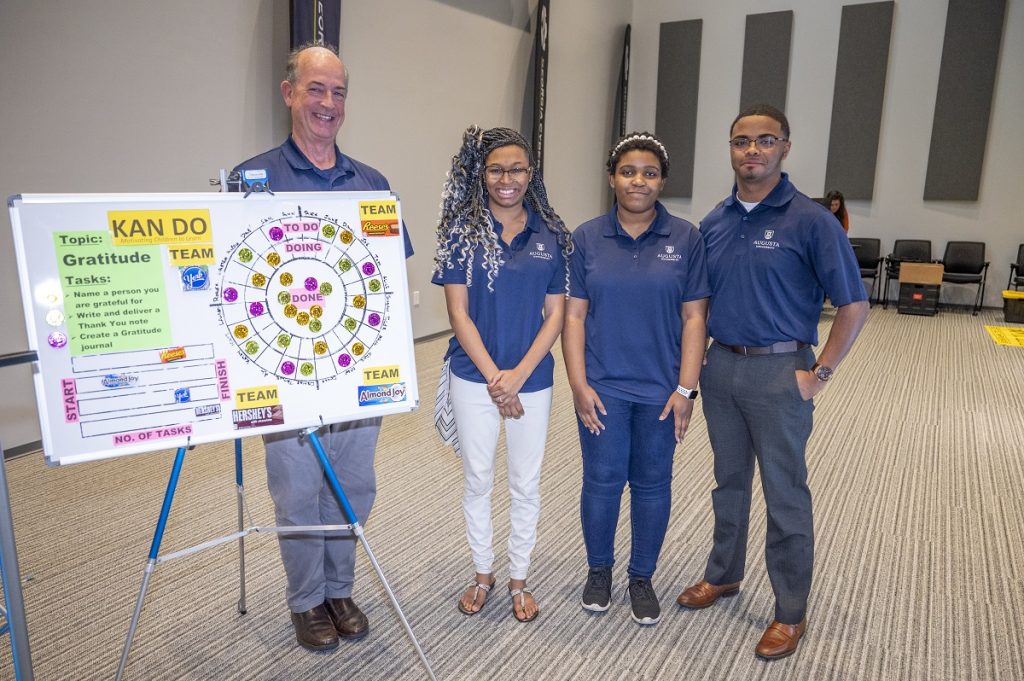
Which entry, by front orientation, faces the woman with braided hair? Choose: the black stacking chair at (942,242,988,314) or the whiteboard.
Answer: the black stacking chair

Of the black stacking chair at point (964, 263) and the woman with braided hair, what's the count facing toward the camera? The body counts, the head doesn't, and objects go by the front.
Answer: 2

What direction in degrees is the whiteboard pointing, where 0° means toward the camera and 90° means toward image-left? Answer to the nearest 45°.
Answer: approximately 0°

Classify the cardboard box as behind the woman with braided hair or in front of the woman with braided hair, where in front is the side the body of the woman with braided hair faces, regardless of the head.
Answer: behind

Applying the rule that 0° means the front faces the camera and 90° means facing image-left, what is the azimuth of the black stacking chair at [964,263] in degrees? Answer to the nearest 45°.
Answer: approximately 0°

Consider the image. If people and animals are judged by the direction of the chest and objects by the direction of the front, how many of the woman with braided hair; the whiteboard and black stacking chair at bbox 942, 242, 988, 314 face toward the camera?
3

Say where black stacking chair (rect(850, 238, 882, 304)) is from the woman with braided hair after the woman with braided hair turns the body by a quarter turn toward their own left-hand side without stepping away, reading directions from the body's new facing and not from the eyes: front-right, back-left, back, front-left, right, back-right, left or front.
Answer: front-left

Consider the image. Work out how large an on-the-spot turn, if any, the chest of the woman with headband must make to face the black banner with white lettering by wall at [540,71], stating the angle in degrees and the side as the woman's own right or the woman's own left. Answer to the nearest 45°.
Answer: approximately 180°

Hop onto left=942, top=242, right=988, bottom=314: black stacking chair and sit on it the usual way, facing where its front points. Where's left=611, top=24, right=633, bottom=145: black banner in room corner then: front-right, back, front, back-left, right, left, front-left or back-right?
right
